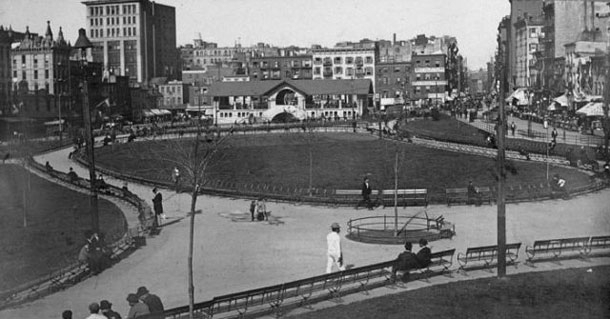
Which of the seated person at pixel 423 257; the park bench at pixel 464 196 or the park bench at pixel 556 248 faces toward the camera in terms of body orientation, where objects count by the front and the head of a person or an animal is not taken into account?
the park bench at pixel 464 196

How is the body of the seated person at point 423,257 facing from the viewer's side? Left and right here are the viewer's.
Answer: facing away from the viewer and to the left of the viewer

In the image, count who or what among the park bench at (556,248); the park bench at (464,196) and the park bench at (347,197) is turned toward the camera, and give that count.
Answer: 2

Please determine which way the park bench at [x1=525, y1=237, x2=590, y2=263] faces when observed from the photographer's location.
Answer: facing away from the viewer and to the left of the viewer

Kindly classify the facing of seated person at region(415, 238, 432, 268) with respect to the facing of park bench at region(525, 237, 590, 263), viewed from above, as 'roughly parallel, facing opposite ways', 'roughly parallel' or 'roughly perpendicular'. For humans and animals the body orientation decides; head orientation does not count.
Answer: roughly parallel

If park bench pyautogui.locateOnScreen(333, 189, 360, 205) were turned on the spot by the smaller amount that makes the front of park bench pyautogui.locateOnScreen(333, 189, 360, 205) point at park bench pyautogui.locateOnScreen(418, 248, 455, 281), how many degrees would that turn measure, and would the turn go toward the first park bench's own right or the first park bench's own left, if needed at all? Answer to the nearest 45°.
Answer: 0° — it already faces it

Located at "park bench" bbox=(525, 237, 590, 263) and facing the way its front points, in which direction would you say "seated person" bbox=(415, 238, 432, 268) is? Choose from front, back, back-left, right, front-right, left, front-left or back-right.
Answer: left

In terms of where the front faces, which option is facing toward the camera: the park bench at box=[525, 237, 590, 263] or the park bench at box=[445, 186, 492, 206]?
the park bench at box=[445, 186, 492, 206]

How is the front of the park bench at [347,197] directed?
toward the camera

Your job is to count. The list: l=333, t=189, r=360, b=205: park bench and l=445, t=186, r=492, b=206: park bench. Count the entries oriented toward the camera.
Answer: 2

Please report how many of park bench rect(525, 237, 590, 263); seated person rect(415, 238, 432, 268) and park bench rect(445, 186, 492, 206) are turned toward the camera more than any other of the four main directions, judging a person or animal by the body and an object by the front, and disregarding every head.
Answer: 1

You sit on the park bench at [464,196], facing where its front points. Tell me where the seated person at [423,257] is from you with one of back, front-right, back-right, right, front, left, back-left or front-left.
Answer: front

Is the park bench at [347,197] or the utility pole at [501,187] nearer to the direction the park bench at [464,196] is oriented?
the utility pole

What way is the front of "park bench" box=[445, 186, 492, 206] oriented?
toward the camera

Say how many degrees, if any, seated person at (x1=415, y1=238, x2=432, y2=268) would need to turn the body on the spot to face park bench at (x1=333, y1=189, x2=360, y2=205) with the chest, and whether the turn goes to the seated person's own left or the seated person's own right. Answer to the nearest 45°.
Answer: approximately 45° to the seated person's own right

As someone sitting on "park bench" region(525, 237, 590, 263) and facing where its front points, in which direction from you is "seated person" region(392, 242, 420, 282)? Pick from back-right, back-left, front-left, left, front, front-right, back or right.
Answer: left

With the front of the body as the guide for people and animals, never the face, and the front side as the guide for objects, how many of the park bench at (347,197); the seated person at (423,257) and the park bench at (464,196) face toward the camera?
2

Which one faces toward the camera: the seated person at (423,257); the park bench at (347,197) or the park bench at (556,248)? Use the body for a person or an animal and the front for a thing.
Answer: the park bench at (347,197)

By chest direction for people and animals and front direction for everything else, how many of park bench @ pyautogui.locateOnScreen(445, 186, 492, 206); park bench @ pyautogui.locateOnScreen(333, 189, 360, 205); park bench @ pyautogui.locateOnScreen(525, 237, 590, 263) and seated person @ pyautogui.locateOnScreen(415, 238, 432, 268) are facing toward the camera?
2
